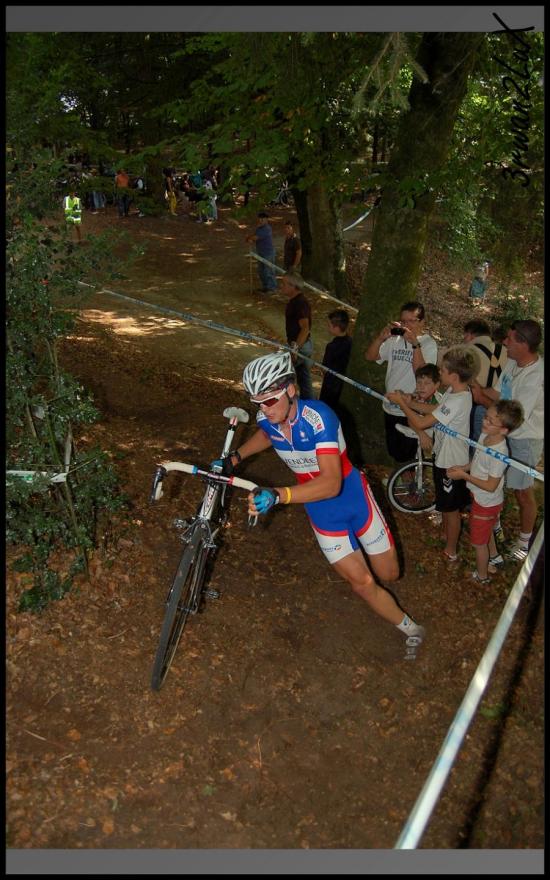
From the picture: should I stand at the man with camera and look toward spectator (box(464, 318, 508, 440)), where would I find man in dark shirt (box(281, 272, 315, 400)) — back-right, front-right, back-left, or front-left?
back-left

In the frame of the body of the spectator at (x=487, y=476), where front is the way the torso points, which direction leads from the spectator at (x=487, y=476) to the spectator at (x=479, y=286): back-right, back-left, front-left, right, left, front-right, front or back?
right

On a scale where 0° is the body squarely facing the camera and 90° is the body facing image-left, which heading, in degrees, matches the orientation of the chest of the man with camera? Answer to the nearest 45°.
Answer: approximately 45°

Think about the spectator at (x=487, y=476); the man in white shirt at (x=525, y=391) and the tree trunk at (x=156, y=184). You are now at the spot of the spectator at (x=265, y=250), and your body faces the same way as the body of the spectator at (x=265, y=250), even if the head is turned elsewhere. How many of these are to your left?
2

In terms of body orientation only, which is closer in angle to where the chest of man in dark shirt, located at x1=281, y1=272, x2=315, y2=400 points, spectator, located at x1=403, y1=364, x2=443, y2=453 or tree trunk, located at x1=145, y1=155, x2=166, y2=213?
the tree trunk

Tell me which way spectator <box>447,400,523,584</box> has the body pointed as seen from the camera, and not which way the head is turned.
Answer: to the viewer's left

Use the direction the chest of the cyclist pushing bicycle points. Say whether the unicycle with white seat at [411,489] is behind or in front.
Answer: behind

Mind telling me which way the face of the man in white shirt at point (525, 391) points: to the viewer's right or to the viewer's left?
to the viewer's left

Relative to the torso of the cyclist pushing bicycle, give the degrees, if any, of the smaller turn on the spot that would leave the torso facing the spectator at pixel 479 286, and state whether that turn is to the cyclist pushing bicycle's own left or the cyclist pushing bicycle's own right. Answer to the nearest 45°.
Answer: approximately 135° to the cyclist pushing bicycle's own right

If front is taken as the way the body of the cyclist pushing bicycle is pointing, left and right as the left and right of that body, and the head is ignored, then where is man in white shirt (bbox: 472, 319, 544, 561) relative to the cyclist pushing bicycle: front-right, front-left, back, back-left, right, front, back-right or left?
back

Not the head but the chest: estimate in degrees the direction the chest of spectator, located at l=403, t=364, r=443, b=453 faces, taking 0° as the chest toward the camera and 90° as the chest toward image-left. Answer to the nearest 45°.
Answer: approximately 45°

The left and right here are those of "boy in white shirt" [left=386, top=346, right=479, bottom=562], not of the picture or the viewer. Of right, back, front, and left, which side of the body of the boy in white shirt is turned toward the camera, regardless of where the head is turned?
left

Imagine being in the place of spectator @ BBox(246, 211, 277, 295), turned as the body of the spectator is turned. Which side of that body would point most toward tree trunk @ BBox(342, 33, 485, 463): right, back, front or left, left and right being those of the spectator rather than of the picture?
left
